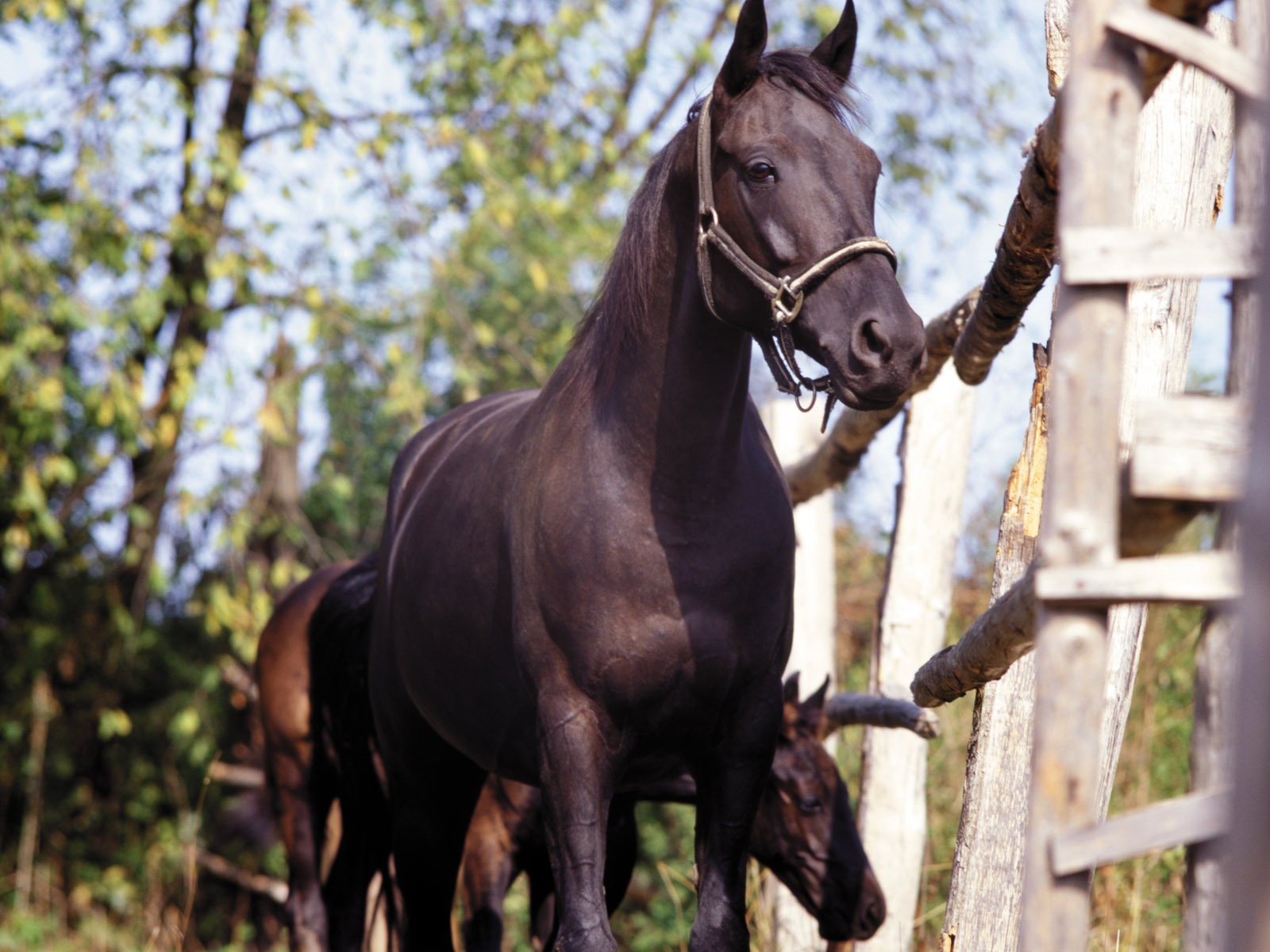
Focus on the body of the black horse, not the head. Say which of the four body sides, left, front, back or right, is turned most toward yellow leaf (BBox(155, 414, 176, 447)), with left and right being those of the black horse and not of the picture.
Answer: back

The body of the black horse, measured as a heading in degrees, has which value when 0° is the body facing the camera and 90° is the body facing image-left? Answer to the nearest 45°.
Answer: approximately 315°

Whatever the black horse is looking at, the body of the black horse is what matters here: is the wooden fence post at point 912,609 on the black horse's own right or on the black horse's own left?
on the black horse's own left

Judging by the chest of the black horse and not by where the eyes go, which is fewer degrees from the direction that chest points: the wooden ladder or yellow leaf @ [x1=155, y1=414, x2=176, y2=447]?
the wooden ladder
